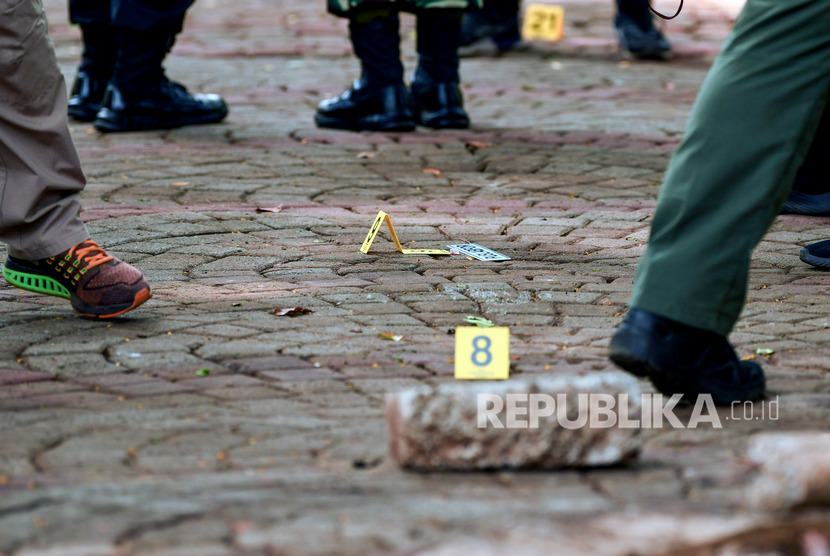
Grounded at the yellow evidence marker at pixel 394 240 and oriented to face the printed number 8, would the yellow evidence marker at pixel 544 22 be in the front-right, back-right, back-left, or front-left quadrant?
back-left

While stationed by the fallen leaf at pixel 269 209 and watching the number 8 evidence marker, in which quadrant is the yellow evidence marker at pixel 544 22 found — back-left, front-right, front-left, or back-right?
back-left

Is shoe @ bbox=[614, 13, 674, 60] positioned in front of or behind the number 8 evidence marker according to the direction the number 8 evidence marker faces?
behind

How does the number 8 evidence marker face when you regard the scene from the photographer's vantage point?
facing the viewer

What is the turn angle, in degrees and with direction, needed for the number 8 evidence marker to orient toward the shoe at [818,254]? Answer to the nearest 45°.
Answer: approximately 135° to its left

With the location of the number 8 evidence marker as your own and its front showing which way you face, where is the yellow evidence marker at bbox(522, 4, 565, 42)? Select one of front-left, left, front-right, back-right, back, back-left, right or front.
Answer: back

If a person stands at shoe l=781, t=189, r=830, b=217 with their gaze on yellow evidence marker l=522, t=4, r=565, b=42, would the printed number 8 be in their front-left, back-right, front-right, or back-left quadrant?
back-left

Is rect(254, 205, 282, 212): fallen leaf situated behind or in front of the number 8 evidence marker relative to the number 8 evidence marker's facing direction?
behind

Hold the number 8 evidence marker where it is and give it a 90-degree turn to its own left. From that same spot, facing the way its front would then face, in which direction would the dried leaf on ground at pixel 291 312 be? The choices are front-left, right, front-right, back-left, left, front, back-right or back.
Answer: back-left

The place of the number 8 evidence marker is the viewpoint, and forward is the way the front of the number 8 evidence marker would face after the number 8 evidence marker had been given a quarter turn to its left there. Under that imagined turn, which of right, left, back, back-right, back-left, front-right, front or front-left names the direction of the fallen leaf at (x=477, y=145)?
left

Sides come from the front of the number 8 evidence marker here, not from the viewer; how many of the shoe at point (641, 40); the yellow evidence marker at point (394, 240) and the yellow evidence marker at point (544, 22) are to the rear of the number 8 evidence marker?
3

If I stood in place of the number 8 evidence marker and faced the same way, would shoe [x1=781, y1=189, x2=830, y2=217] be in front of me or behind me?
behind

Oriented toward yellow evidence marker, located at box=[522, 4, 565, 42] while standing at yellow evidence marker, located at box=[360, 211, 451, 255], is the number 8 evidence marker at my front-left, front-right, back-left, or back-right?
back-right

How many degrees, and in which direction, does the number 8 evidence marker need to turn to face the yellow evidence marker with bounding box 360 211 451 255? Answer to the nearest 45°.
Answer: approximately 180°

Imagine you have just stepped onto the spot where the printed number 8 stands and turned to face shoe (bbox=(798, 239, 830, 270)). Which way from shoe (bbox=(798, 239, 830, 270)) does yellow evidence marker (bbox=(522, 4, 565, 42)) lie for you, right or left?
left
